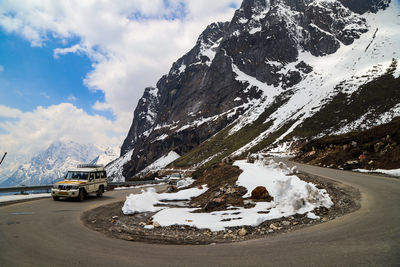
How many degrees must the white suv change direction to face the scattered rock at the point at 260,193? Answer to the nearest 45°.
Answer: approximately 90° to its left

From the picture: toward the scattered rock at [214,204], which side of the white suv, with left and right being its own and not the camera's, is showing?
left

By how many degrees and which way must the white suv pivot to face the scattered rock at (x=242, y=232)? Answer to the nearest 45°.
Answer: approximately 45° to its left

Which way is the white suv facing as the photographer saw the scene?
facing the viewer and to the left of the viewer
